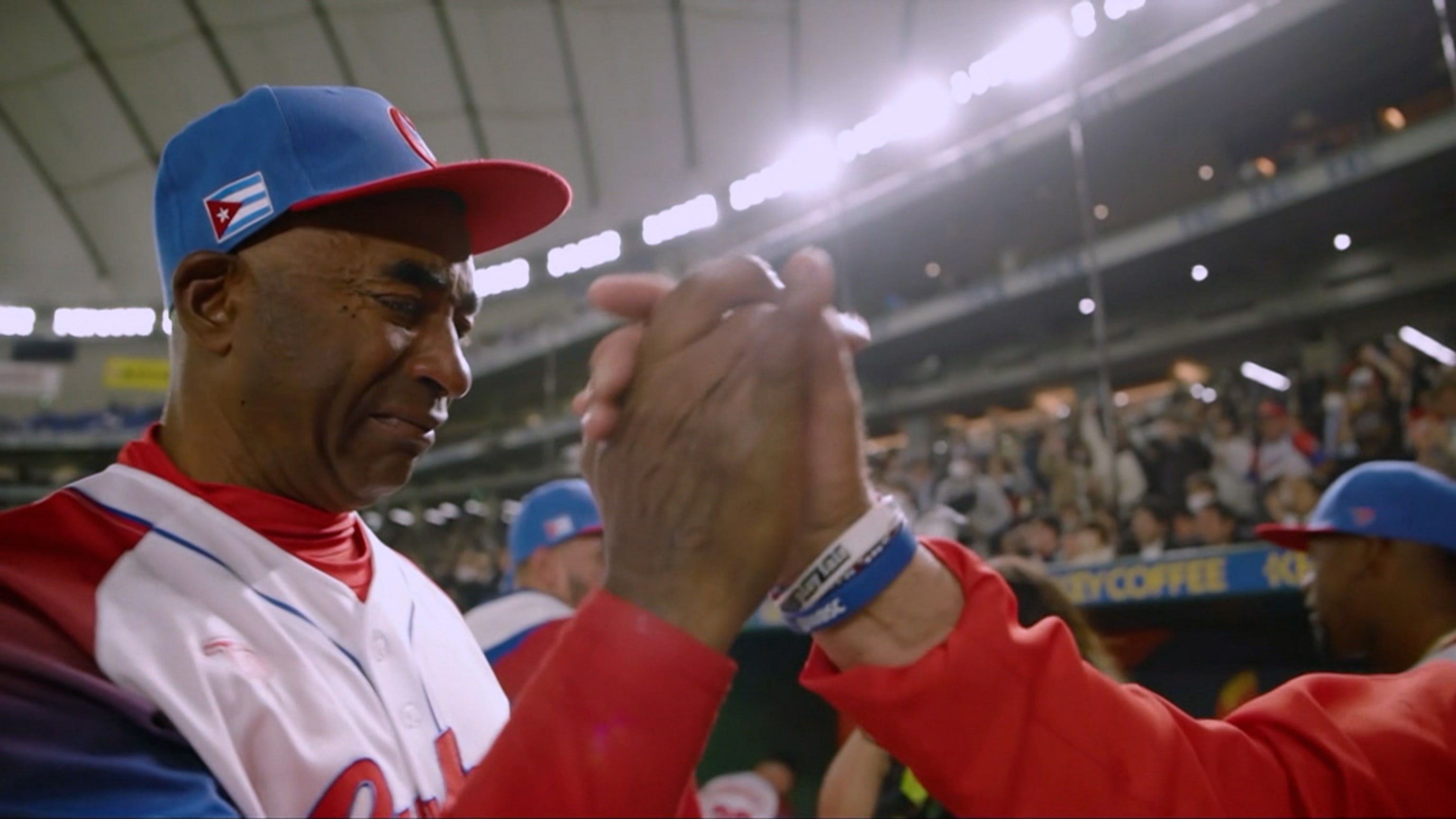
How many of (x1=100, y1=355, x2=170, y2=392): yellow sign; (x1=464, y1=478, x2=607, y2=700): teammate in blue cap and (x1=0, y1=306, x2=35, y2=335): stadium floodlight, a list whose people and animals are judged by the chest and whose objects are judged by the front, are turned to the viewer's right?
1

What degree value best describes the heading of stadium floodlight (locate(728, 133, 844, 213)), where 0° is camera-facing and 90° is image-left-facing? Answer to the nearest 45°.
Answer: approximately 45°

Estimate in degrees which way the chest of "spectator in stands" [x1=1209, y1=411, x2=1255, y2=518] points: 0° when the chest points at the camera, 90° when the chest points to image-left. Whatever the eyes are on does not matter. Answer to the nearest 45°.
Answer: approximately 45°

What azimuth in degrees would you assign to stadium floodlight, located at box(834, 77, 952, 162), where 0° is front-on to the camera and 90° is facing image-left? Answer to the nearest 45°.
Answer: approximately 45°

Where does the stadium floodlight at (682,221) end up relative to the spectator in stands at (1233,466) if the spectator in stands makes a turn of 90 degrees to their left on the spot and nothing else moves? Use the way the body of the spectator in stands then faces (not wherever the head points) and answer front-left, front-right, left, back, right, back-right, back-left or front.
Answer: back

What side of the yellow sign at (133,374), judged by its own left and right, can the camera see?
front

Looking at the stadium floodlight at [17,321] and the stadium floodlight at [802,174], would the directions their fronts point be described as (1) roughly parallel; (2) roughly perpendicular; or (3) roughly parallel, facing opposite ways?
roughly perpendicular

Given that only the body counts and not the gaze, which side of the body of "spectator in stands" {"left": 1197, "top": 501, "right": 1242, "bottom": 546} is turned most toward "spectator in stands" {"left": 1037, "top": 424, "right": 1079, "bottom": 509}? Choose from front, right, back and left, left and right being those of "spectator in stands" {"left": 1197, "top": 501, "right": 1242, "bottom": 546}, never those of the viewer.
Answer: right

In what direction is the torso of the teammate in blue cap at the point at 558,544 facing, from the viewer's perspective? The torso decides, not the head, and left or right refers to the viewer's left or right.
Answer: facing to the right of the viewer

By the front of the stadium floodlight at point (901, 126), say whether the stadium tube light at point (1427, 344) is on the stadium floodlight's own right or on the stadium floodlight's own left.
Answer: on the stadium floodlight's own left

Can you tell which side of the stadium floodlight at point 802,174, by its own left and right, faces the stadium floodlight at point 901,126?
left

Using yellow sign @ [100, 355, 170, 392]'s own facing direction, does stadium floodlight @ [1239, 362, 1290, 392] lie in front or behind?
in front
